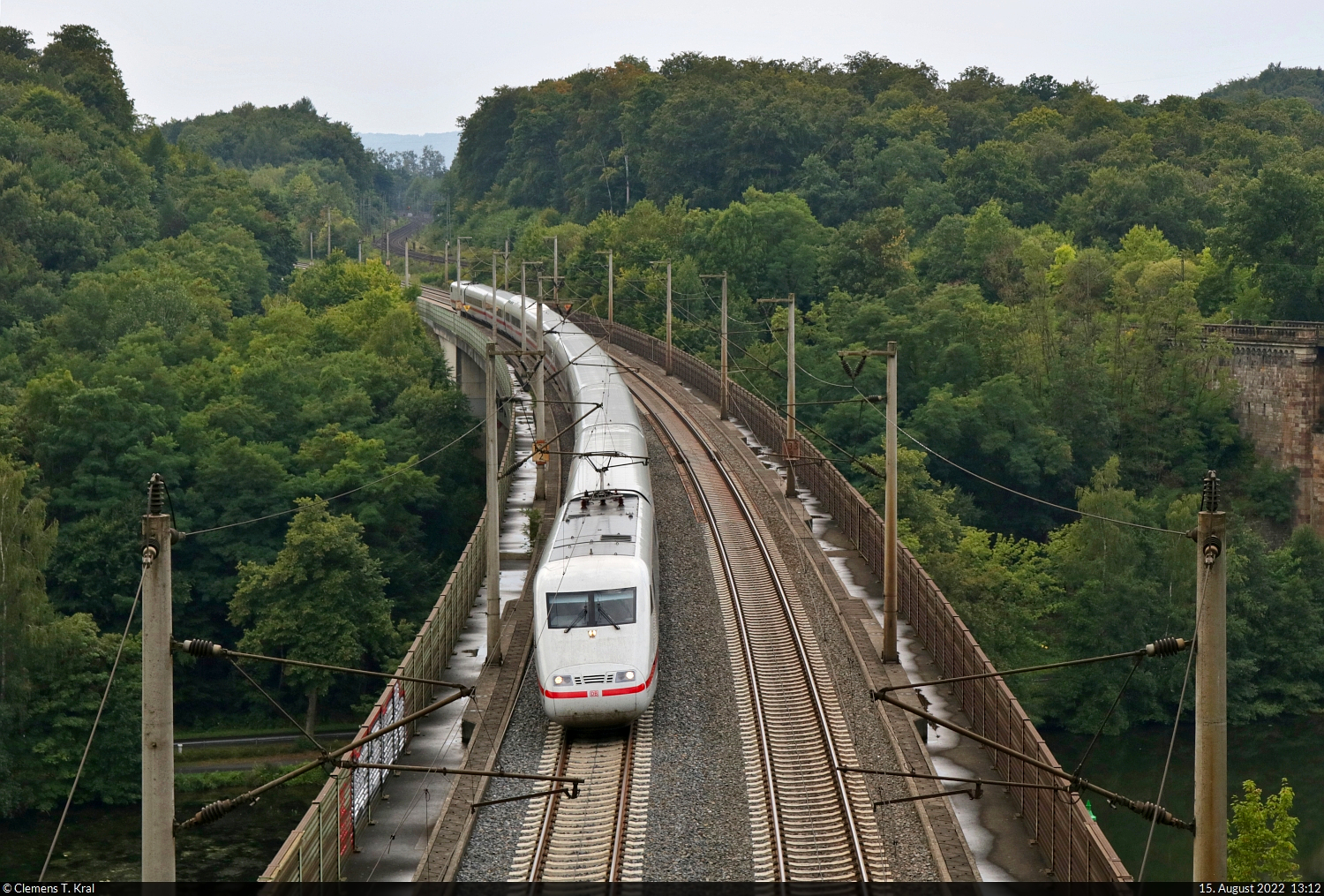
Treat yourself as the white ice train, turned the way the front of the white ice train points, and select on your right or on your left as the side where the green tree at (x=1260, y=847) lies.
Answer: on your left

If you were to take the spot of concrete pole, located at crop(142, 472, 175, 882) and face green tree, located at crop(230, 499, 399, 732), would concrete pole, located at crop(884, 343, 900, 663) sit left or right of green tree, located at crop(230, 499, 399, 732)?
right

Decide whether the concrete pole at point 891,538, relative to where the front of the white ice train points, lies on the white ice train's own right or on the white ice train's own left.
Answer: on the white ice train's own left

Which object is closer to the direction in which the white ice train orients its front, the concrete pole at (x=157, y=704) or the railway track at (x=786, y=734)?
the concrete pole

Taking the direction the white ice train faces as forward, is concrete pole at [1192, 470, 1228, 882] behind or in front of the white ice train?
in front

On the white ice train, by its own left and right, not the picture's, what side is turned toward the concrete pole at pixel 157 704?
front

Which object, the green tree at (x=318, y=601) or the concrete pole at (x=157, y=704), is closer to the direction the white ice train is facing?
the concrete pole

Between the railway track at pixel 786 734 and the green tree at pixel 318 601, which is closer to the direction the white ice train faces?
the railway track

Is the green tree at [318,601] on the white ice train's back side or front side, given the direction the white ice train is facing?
on the back side

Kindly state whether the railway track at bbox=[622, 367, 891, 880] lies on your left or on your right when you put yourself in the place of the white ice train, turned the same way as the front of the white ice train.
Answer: on your left

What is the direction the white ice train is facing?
toward the camera
